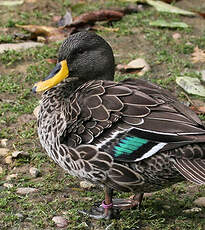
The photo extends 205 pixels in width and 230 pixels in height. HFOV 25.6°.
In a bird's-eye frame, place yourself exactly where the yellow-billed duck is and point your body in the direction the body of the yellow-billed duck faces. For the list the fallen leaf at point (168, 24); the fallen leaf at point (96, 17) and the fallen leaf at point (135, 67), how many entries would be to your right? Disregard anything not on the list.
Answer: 3

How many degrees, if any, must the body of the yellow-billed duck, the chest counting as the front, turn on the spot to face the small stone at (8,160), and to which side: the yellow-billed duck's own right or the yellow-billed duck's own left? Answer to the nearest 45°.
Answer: approximately 45° to the yellow-billed duck's own right

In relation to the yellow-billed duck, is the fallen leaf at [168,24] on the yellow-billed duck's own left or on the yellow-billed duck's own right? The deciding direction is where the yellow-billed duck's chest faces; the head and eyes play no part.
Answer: on the yellow-billed duck's own right

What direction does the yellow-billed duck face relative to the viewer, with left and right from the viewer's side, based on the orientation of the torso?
facing to the left of the viewer

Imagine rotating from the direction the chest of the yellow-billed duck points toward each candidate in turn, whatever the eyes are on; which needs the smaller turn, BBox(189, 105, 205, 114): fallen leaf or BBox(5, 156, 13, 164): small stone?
the small stone

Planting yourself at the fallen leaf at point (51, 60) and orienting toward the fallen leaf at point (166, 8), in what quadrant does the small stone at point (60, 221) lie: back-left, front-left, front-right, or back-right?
back-right

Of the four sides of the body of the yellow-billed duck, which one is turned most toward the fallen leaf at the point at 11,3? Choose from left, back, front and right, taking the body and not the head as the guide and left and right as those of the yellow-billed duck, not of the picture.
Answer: right

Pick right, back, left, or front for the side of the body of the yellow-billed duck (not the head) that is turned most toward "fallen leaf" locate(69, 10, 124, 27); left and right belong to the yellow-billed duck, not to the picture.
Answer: right

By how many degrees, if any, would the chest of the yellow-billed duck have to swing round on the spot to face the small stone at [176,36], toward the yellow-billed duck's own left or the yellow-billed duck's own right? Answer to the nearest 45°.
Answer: approximately 90° to the yellow-billed duck's own right

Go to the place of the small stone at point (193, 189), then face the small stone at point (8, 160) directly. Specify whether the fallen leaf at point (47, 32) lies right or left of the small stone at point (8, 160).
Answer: right
